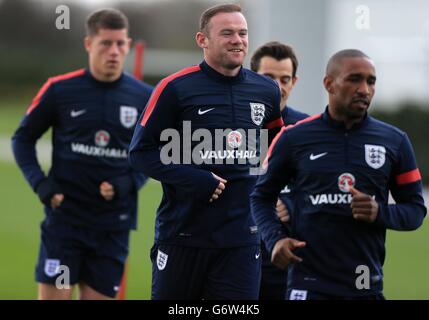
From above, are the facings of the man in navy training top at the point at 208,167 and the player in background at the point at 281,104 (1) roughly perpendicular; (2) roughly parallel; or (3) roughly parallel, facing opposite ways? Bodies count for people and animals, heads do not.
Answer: roughly parallel

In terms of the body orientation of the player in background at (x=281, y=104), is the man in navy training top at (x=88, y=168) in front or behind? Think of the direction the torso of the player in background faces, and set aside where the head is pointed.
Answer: behind

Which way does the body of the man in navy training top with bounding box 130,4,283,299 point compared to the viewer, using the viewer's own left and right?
facing the viewer and to the right of the viewer

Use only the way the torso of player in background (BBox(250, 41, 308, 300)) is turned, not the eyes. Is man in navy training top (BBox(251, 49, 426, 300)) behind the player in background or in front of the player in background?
in front

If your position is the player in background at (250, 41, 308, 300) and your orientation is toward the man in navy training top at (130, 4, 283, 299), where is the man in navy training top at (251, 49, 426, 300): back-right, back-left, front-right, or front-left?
front-left

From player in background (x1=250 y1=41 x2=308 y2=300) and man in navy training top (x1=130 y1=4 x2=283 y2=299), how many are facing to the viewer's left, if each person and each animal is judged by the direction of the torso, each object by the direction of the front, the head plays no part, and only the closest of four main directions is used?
0

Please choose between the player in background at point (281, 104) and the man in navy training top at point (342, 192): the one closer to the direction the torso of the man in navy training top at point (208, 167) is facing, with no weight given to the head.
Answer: the man in navy training top

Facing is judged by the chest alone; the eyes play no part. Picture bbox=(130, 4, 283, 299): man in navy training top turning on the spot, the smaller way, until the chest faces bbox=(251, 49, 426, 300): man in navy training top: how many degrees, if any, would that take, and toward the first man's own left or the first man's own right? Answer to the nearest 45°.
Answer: approximately 45° to the first man's own left
